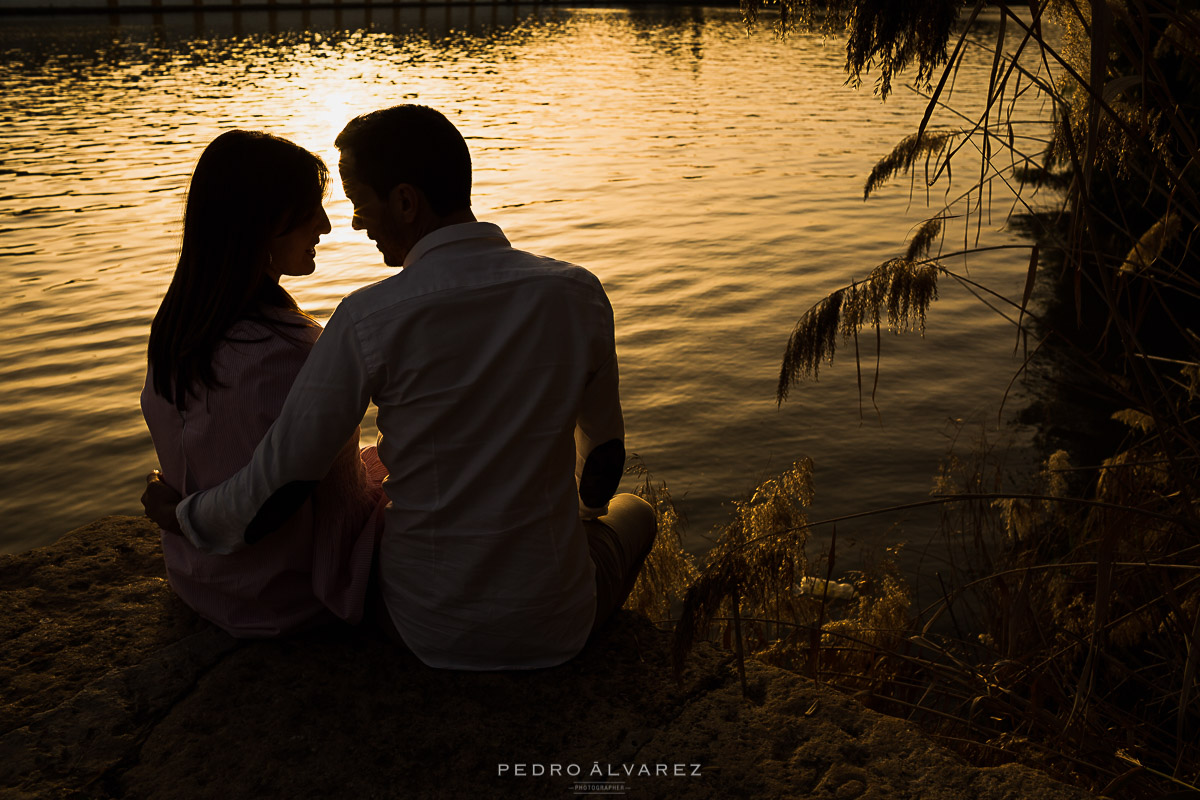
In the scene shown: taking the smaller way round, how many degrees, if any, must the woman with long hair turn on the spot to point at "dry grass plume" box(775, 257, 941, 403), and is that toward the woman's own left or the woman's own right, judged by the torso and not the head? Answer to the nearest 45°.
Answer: approximately 45° to the woman's own right

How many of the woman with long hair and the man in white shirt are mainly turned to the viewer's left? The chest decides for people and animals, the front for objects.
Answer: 0

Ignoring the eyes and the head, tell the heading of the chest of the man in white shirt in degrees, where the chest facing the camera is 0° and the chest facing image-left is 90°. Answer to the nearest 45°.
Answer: approximately 180°

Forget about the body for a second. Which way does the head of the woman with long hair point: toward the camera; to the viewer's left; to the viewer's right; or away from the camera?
to the viewer's right

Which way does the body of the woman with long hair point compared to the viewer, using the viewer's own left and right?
facing away from the viewer and to the right of the viewer

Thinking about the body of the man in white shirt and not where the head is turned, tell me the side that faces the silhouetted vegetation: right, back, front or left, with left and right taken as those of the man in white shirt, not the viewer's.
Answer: right
